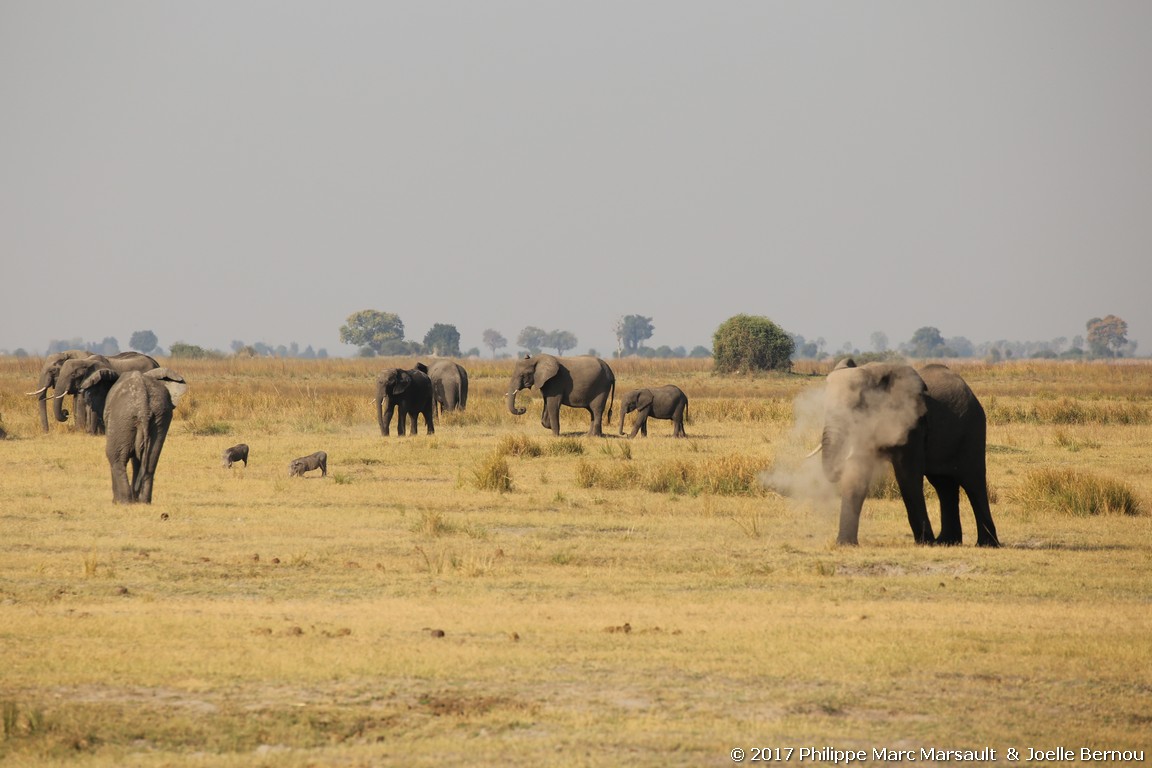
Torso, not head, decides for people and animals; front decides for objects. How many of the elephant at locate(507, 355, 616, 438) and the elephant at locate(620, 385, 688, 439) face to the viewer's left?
2

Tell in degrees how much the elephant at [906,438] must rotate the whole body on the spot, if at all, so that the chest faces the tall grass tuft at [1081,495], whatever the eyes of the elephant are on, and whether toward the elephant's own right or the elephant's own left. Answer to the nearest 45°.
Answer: approximately 180°

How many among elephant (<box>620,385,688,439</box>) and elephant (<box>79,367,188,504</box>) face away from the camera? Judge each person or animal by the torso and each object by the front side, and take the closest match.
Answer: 1

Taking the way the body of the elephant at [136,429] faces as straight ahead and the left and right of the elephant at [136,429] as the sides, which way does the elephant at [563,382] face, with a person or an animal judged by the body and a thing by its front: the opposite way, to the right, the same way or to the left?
to the left

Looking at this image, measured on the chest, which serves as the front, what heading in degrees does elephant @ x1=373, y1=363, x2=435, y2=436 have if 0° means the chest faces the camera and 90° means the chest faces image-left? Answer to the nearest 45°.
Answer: approximately 45°

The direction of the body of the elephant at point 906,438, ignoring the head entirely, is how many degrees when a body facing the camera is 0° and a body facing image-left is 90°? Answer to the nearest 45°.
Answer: approximately 45°

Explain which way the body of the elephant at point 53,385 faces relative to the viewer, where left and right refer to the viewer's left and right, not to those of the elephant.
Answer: facing to the left of the viewer

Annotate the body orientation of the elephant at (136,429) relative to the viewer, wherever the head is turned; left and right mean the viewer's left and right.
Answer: facing away from the viewer

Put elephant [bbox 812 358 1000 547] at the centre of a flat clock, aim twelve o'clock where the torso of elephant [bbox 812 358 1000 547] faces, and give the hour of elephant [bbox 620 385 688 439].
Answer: elephant [bbox 620 385 688 439] is roughly at 4 o'clock from elephant [bbox 812 358 1000 547].

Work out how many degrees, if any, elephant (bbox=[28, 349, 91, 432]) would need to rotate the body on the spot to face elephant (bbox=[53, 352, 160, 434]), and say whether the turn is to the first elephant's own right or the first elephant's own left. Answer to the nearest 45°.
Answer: approximately 90° to the first elephant's own left

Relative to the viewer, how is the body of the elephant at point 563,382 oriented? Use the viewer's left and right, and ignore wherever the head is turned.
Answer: facing to the left of the viewer

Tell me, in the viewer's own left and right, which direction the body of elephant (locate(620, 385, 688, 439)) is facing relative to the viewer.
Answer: facing to the left of the viewer

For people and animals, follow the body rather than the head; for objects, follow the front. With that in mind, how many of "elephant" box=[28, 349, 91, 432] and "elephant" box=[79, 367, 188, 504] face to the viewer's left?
1

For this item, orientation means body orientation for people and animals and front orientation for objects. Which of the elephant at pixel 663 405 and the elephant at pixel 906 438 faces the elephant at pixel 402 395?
the elephant at pixel 663 405
